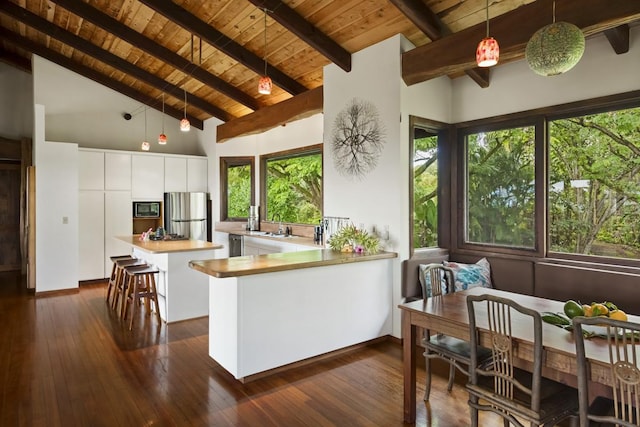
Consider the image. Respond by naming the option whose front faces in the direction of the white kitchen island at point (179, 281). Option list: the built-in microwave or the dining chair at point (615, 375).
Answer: the built-in microwave

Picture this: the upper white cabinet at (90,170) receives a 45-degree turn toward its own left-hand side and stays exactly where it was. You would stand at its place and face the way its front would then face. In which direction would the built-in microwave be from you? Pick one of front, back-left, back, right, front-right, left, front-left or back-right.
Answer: front-left

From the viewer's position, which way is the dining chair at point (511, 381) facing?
facing away from the viewer and to the right of the viewer

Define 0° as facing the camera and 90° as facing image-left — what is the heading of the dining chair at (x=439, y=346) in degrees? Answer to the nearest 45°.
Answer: approximately 315°

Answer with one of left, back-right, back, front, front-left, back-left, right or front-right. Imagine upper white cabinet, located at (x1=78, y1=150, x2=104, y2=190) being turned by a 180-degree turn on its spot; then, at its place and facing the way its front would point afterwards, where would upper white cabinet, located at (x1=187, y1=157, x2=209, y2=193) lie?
right

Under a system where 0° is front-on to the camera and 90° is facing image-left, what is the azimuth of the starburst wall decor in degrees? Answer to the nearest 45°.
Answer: approximately 45°

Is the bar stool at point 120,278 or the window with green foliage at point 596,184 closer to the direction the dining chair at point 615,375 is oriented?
the window with green foliage

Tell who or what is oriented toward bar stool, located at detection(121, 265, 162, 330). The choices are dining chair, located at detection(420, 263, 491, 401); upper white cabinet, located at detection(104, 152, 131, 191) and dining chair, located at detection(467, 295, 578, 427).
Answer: the upper white cabinet

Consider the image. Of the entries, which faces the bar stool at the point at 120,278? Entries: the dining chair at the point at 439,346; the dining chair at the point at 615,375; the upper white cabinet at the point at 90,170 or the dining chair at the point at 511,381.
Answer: the upper white cabinet

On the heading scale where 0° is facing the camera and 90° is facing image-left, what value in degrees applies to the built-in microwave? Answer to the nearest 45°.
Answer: approximately 0°
